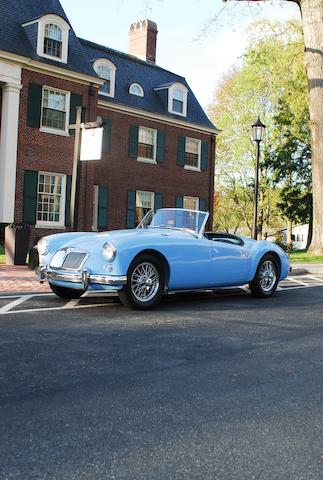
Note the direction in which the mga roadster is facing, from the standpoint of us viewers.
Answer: facing the viewer and to the left of the viewer

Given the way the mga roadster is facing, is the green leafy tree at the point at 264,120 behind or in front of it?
behind

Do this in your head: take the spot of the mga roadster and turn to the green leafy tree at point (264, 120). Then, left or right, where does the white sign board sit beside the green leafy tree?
left

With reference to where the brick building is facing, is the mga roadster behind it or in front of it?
in front

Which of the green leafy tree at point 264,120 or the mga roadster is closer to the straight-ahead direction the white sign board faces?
the mga roadster

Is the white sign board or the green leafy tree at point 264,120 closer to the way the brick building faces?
the white sign board

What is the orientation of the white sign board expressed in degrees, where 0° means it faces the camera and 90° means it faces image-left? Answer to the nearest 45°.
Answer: approximately 0°

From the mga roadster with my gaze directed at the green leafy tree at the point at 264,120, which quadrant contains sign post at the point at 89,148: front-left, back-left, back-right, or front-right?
front-left

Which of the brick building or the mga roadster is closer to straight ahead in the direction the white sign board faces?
the mga roadster

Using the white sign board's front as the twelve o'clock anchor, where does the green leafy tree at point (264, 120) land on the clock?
The green leafy tree is roughly at 7 o'clock from the white sign board.

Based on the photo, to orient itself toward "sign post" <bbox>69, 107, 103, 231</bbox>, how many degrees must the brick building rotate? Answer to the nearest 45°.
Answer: approximately 45° to its right

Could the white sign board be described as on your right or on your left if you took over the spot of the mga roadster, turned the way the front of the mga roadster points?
on your right

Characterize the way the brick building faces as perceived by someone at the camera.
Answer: facing the viewer and to the right of the viewer

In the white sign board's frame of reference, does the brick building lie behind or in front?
behind

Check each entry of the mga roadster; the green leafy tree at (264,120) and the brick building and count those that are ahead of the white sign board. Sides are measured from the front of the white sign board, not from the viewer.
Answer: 1

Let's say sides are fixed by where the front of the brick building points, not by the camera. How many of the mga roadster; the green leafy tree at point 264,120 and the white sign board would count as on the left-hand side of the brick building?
1
